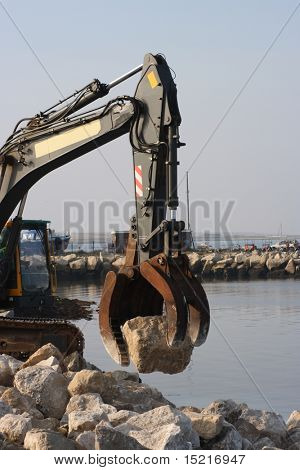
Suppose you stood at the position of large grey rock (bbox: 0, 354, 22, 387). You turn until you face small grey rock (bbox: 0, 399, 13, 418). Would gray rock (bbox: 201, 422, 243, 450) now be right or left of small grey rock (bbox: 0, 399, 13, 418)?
left

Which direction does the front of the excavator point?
to the viewer's right
